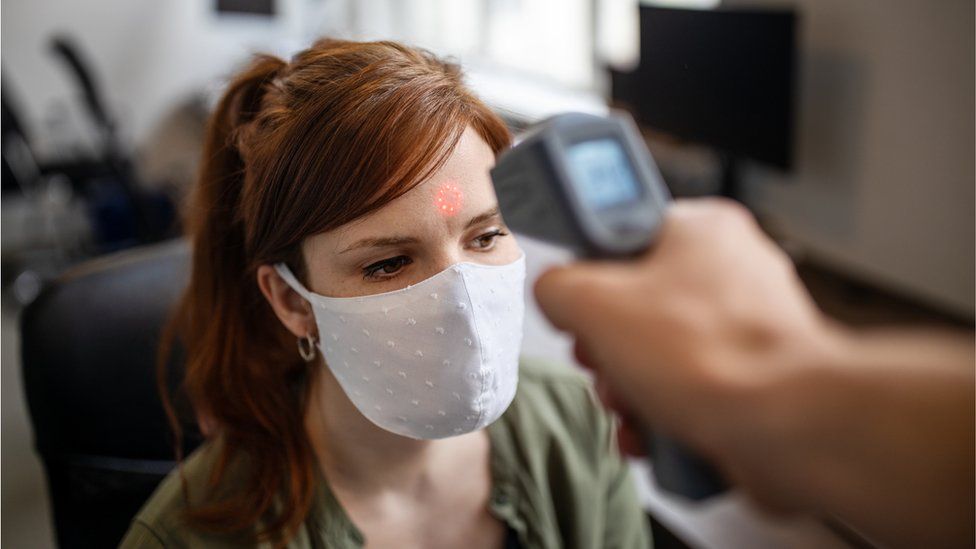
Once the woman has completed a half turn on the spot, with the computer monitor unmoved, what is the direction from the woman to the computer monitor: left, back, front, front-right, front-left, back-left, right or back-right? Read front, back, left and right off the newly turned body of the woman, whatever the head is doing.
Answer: right

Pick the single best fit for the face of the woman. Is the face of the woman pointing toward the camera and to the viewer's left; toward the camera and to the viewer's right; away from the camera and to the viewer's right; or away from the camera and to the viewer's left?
toward the camera and to the viewer's right

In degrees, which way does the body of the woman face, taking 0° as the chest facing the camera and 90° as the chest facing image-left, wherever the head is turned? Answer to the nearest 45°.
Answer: approximately 315°
